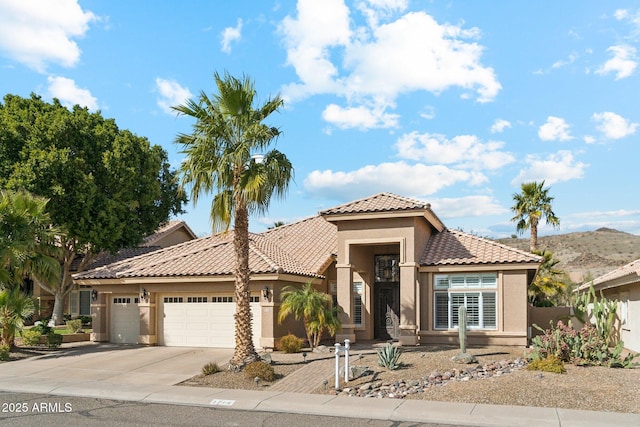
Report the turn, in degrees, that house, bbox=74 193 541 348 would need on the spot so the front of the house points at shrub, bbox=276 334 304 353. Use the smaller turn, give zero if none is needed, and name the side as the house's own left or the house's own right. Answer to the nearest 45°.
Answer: approximately 45° to the house's own right

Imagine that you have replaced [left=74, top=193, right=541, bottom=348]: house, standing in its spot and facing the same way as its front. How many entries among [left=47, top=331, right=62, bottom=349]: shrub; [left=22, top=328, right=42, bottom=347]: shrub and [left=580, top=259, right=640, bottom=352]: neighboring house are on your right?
2

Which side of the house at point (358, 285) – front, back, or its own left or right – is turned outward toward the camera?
front

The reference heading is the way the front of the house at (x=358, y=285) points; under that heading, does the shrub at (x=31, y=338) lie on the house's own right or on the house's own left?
on the house's own right

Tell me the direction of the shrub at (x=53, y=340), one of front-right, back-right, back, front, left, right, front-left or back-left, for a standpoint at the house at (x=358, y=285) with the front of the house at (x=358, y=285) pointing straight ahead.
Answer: right

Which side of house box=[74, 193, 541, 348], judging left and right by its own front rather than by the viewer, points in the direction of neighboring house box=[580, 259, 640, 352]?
left

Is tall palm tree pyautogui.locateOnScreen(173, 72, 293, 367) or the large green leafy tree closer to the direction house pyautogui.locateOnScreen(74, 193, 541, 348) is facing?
the tall palm tree

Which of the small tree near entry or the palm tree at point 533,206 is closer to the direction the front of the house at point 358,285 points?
the small tree near entry

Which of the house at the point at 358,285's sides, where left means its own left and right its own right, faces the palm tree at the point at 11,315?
right

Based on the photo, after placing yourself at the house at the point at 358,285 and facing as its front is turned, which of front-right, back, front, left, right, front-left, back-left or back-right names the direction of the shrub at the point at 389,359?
front
